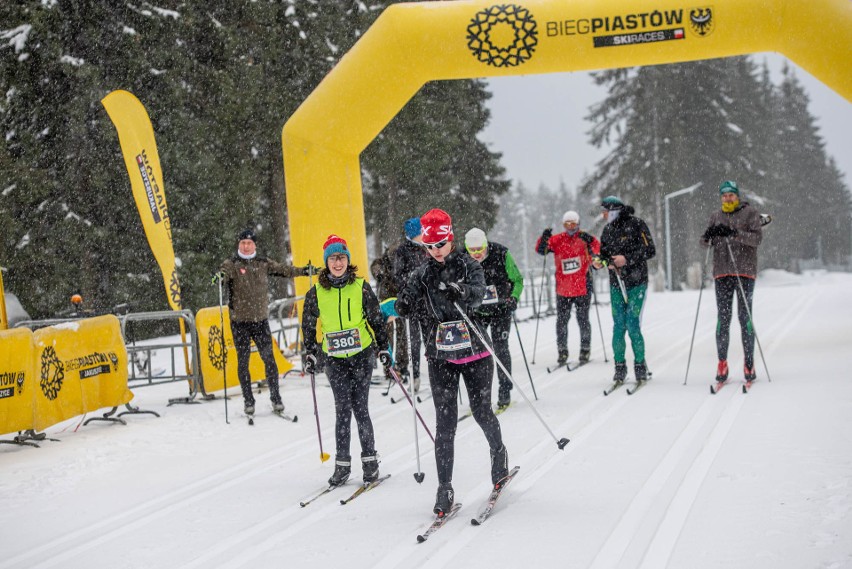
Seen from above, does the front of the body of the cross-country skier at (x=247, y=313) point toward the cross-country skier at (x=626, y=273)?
no

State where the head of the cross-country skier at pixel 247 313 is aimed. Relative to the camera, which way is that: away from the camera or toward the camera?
toward the camera

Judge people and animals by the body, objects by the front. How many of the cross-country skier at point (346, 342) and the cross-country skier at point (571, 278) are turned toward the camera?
2

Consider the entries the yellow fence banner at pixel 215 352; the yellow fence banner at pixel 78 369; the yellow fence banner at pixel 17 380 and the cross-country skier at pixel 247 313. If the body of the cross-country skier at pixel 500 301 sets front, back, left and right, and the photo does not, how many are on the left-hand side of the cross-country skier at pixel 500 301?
0

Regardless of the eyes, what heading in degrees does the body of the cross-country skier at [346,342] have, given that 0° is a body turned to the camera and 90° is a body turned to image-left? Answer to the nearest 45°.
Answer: approximately 0°

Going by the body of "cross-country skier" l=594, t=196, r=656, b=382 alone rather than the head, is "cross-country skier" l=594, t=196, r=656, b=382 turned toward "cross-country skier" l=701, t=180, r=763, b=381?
no

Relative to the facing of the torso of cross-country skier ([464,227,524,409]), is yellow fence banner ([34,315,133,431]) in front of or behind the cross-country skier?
in front

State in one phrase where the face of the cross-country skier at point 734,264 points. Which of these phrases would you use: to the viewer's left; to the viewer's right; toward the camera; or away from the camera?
toward the camera

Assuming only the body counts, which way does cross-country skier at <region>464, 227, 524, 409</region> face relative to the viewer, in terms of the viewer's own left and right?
facing the viewer and to the left of the viewer

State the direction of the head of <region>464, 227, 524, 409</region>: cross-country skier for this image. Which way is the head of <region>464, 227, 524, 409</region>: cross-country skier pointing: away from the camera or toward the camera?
toward the camera

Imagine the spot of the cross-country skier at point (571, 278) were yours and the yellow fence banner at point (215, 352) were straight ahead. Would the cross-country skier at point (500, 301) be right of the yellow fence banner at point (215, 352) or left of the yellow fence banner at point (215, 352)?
left

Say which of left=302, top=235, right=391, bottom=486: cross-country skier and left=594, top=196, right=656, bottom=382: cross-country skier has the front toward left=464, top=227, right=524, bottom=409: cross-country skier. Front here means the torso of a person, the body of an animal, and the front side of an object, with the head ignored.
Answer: left=594, top=196, right=656, bottom=382: cross-country skier

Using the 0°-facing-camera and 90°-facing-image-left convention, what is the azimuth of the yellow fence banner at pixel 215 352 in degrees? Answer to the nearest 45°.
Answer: approximately 315°

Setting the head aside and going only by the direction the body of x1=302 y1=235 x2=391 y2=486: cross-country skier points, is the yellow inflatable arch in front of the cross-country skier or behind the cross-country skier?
behind

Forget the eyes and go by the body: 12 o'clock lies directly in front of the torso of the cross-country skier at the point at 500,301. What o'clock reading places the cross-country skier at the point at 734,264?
the cross-country skier at the point at 734,264 is roughly at 7 o'clock from the cross-country skier at the point at 500,301.

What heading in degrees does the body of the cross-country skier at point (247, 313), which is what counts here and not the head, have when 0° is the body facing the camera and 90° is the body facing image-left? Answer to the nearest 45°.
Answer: approximately 0°

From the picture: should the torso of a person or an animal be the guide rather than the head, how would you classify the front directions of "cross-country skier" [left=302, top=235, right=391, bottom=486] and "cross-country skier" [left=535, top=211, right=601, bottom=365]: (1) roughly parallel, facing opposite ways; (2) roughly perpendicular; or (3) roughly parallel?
roughly parallel

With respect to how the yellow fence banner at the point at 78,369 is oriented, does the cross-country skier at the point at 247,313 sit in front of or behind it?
in front

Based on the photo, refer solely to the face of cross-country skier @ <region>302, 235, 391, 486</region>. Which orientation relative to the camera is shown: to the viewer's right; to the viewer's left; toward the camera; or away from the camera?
toward the camera
